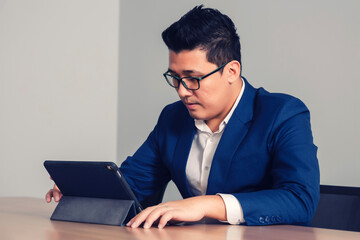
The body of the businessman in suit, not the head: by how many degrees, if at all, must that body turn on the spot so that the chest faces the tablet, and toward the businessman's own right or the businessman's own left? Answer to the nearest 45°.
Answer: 0° — they already face it

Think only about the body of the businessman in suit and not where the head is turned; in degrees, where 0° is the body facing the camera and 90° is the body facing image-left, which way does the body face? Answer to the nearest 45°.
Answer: approximately 45°

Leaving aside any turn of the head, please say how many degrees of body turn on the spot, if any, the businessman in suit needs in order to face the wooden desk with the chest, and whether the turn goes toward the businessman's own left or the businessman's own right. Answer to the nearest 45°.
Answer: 0° — they already face it

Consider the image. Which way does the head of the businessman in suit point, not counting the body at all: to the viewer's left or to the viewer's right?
to the viewer's left
